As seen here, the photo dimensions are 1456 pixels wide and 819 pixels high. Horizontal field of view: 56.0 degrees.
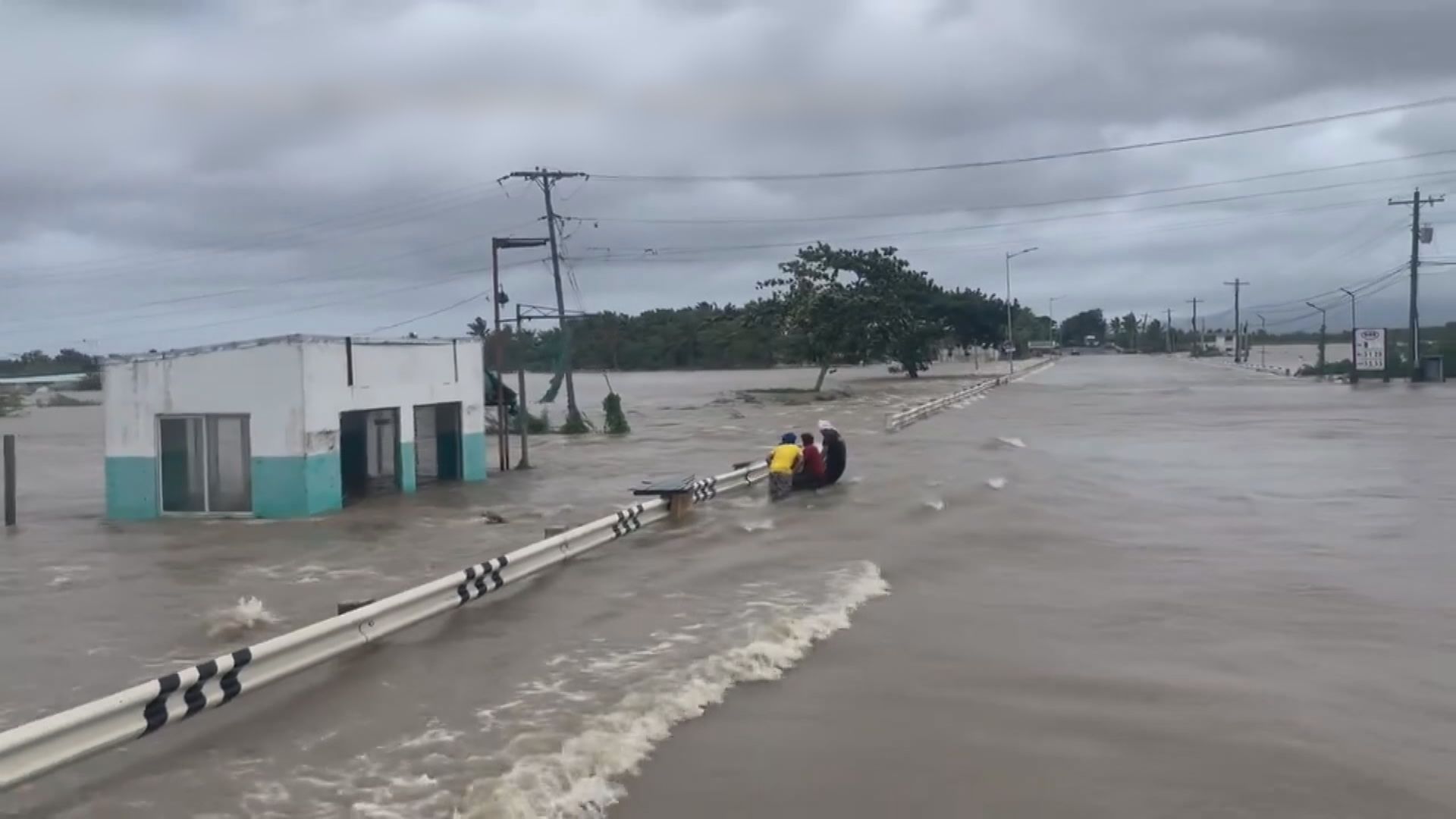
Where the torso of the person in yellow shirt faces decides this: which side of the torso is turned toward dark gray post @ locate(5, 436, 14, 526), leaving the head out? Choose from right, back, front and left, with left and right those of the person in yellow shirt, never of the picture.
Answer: left

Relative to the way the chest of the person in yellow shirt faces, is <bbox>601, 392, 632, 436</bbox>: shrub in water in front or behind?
in front

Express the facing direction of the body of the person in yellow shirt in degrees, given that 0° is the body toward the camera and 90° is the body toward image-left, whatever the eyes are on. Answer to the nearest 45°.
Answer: approximately 180°

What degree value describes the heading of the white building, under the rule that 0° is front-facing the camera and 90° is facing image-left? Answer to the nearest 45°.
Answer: approximately 315°

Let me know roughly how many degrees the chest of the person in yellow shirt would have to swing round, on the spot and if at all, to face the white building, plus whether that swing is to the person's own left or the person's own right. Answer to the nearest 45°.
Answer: approximately 90° to the person's own left

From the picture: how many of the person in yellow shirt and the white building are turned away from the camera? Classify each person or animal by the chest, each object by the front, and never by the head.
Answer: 1

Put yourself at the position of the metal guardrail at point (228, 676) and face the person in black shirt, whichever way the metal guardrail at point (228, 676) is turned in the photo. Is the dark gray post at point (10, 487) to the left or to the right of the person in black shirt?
left

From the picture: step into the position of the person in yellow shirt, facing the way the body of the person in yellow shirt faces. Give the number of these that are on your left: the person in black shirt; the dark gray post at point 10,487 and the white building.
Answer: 2

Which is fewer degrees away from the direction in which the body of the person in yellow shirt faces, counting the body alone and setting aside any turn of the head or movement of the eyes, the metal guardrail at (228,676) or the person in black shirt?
the person in black shirt

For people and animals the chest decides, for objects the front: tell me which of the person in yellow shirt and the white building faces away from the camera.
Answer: the person in yellow shirt

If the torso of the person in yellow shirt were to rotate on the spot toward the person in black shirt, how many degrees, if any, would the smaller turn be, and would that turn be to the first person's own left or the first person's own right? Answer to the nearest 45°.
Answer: approximately 45° to the first person's own right

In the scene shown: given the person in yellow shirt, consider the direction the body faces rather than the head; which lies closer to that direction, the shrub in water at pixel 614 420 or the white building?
the shrub in water

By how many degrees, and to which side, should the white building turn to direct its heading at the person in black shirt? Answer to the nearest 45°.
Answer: approximately 45° to its left
